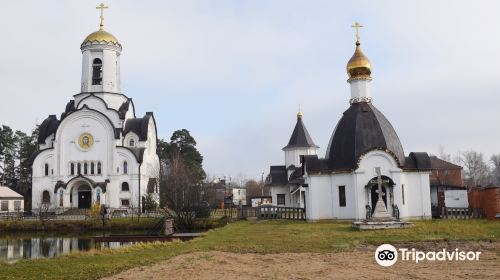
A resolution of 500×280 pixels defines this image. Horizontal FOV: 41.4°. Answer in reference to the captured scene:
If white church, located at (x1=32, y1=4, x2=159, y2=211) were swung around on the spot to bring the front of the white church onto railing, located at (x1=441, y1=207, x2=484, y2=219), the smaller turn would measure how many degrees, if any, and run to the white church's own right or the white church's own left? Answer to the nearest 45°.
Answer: approximately 45° to the white church's own left

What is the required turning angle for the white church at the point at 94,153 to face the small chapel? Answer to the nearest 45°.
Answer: approximately 45° to its left

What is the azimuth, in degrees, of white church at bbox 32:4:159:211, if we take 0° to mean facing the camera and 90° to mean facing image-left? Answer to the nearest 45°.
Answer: approximately 0°

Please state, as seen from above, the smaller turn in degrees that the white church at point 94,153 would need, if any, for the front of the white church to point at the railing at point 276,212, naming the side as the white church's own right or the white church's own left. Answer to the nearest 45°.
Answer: approximately 45° to the white church's own left

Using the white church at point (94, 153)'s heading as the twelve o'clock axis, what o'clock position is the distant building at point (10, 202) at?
The distant building is roughly at 4 o'clock from the white church.

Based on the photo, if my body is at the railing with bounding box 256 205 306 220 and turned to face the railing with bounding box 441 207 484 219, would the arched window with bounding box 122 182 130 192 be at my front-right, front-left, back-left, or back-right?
back-left

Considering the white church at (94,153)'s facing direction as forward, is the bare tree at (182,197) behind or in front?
in front
